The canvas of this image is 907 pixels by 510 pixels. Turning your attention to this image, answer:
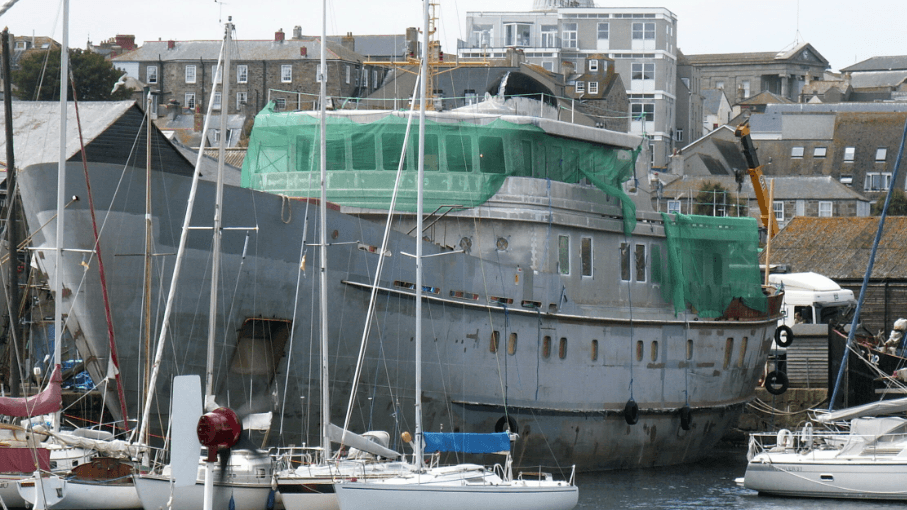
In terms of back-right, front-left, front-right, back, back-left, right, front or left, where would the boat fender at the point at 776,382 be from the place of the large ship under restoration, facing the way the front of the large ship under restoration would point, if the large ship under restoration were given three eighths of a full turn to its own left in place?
front-left

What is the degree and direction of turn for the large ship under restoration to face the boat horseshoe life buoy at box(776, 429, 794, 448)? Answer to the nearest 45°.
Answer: approximately 135° to its left

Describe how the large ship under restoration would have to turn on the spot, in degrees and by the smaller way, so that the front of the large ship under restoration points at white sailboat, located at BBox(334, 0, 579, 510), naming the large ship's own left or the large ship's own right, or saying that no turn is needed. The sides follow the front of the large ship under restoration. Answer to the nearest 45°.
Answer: approximately 45° to the large ship's own left

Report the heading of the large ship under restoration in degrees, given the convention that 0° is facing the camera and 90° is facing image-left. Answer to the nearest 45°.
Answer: approximately 45°
